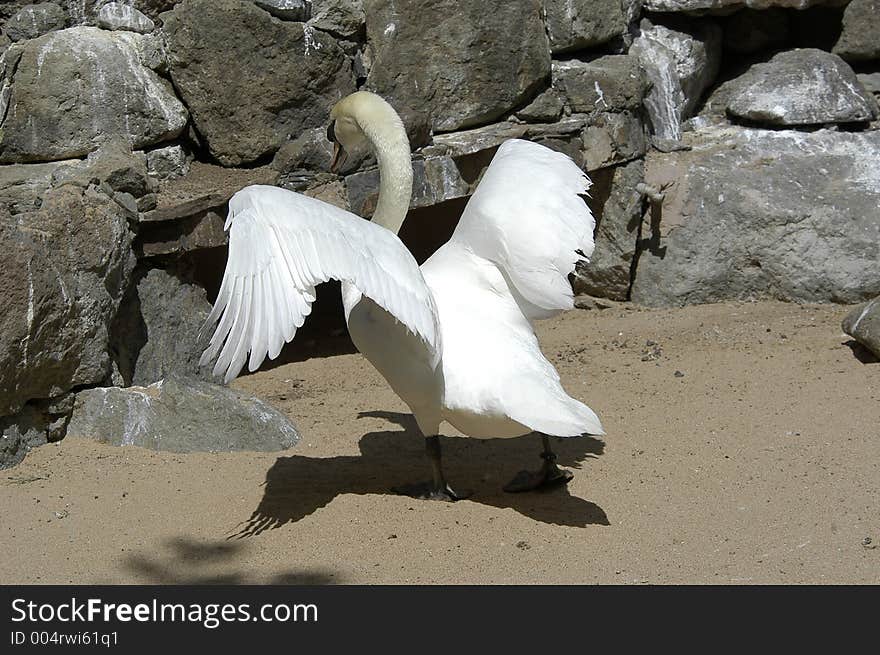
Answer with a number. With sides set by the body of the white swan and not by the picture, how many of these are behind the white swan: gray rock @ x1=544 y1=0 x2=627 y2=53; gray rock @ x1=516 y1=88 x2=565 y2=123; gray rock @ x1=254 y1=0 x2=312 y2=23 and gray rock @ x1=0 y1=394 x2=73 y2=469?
0

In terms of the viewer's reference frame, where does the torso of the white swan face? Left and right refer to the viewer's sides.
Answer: facing away from the viewer and to the left of the viewer

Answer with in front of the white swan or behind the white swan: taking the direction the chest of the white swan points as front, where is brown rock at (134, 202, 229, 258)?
in front

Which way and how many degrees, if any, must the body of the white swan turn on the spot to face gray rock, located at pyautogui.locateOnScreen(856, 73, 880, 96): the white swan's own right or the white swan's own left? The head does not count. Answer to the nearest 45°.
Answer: approximately 90° to the white swan's own right

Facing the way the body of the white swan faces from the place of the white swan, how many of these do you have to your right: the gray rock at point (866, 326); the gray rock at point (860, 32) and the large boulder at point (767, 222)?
3

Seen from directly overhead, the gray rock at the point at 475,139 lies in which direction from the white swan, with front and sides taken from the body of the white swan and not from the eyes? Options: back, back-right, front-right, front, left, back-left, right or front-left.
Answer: front-right

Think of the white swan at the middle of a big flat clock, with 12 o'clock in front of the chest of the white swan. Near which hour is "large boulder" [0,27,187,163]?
The large boulder is roughly at 12 o'clock from the white swan.

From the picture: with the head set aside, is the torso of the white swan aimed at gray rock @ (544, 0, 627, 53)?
no

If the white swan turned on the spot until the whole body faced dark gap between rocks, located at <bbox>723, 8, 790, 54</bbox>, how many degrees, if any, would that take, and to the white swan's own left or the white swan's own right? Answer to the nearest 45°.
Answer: approximately 90° to the white swan's own right

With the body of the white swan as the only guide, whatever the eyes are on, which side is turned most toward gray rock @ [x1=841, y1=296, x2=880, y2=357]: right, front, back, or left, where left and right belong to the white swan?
right

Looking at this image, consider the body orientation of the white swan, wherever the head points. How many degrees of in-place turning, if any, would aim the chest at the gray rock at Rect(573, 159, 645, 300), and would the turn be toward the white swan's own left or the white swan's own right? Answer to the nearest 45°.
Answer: approximately 45° to the white swan's own right

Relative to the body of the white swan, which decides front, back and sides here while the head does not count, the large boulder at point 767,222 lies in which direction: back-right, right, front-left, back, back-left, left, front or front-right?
right

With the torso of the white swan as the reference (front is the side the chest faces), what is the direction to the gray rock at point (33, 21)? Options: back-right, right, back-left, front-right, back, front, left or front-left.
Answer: front

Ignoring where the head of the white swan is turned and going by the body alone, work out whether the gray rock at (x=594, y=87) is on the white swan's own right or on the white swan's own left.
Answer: on the white swan's own right

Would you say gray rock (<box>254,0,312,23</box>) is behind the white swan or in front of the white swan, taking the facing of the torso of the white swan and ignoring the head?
in front

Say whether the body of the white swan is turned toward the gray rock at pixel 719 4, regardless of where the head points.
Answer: no
